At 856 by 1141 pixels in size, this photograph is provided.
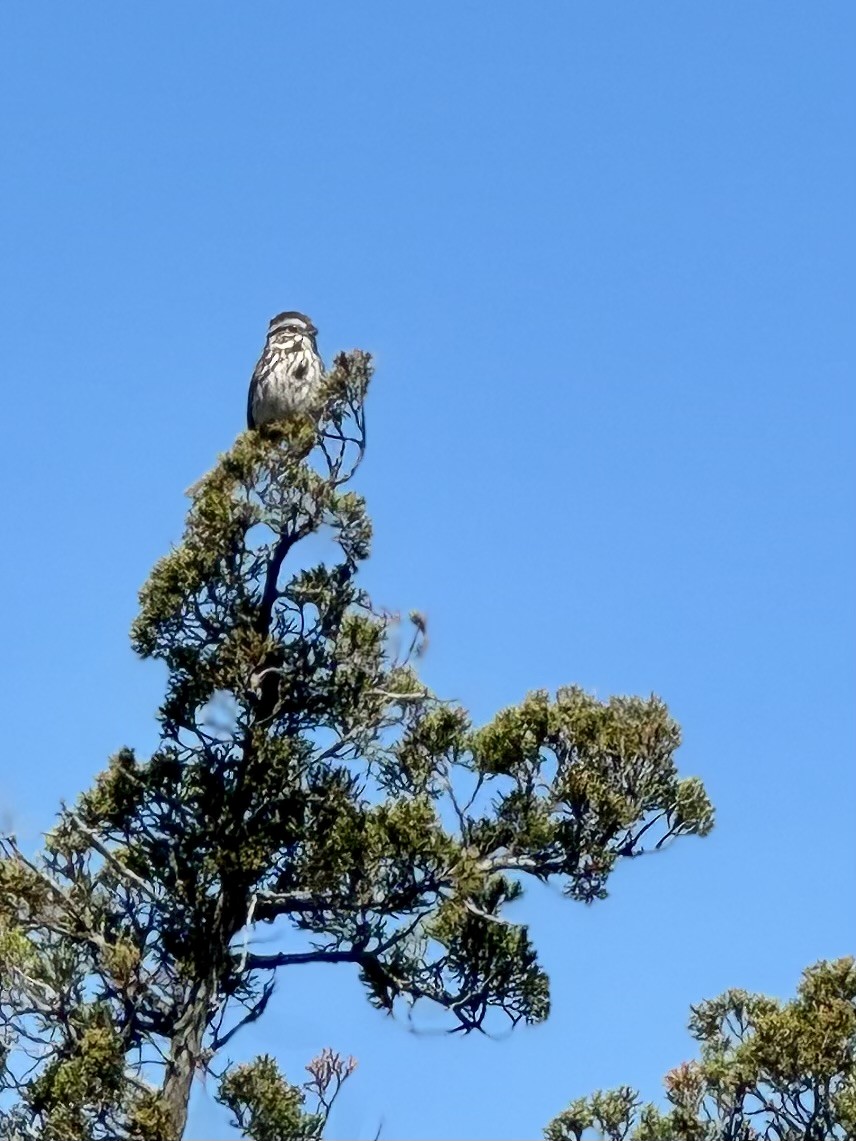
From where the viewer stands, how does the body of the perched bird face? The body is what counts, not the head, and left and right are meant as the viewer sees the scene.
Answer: facing the viewer and to the right of the viewer
